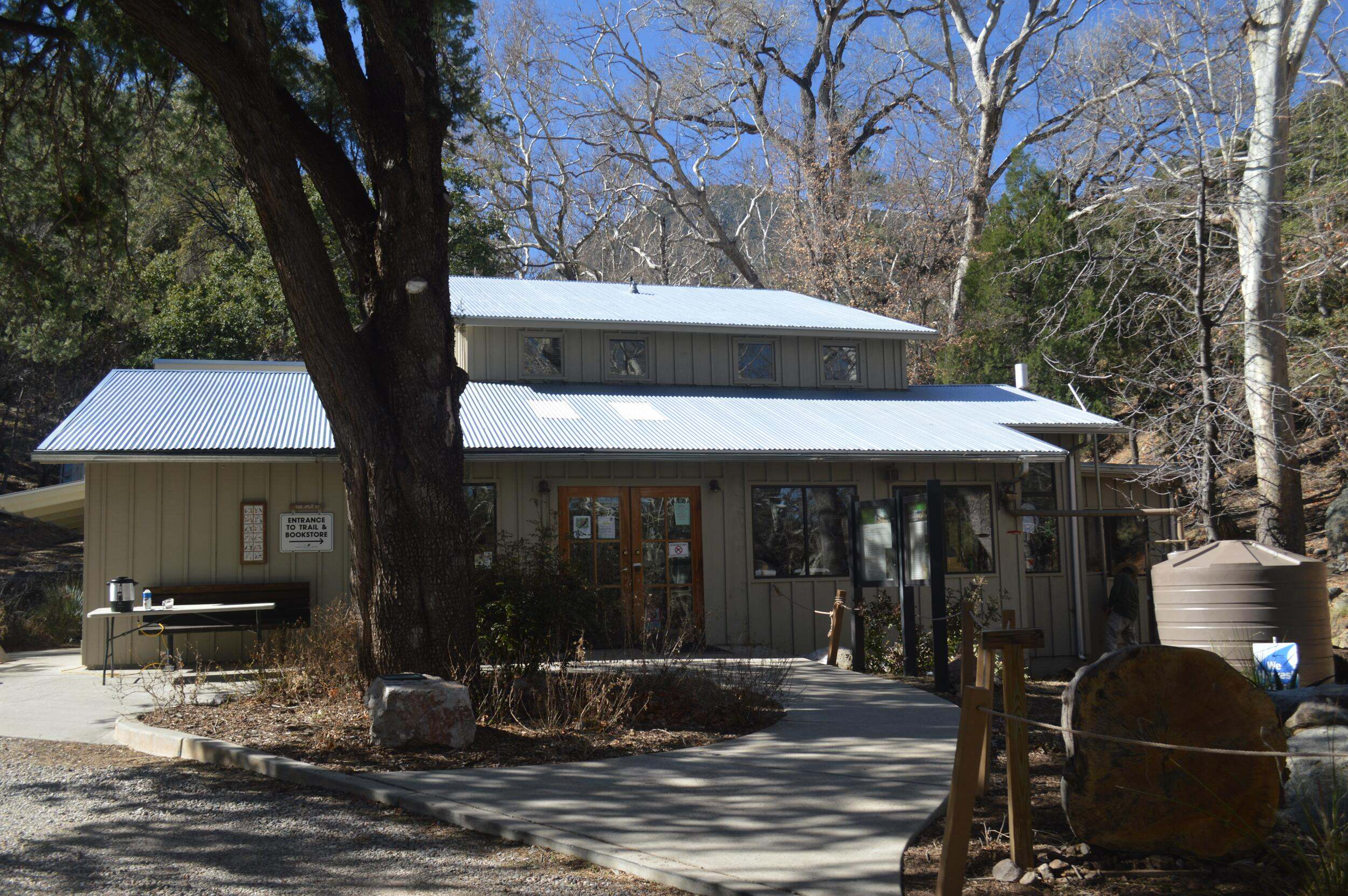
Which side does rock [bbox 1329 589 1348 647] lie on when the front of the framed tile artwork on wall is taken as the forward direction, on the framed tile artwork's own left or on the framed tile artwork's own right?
on the framed tile artwork's own left

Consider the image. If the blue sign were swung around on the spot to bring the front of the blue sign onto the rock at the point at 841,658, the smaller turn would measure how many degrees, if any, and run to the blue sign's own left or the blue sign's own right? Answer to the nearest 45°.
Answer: approximately 90° to the blue sign's own right

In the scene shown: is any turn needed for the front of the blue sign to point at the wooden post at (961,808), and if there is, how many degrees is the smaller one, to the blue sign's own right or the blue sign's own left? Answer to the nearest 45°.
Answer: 0° — it already faces it

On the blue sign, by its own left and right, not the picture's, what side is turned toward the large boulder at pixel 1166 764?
front

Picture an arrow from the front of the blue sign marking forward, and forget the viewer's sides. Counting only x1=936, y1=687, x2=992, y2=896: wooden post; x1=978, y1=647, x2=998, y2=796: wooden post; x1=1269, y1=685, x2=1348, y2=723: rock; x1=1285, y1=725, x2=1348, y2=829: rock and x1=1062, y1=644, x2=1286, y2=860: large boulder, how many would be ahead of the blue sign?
5

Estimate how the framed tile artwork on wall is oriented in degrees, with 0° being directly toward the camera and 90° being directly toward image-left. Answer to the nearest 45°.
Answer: approximately 0°

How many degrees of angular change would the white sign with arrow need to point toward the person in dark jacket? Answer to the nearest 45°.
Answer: approximately 90° to its left

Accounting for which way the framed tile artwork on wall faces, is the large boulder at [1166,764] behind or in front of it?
in front

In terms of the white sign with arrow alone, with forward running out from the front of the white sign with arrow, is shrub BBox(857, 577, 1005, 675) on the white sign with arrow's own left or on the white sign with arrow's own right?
on the white sign with arrow's own left

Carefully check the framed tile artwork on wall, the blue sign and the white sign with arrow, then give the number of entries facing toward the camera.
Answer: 3

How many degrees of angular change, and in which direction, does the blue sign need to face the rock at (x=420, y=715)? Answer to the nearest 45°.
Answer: approximately 45° to its right
